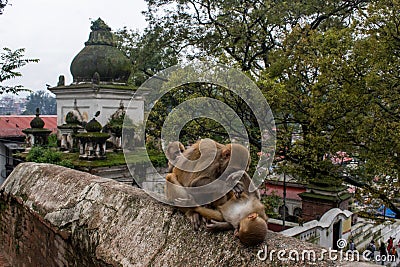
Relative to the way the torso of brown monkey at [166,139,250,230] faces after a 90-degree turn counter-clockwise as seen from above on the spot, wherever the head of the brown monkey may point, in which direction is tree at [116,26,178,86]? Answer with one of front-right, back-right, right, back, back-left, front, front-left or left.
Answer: front

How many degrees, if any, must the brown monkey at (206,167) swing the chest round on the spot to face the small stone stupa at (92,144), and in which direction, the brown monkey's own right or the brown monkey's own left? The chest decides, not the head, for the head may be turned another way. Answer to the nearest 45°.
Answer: approximately 90° to the brown monkey's own left

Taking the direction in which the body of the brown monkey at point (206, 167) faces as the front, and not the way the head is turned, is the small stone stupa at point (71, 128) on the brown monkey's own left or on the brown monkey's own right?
on the brown monkey's own left

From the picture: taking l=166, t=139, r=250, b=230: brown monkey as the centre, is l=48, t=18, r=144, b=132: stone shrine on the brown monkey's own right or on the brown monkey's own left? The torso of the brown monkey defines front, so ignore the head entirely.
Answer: on the brown monkey's own left
